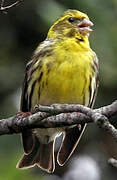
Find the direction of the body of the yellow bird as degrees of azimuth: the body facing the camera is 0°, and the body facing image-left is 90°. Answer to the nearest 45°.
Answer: approximately 315°
